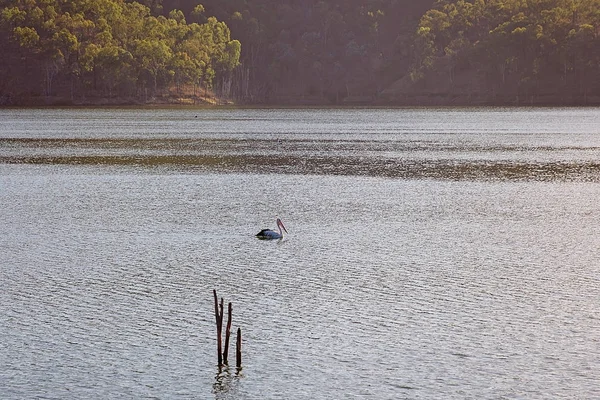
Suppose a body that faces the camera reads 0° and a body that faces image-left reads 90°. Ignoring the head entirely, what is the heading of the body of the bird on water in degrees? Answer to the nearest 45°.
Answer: approximately 270°
